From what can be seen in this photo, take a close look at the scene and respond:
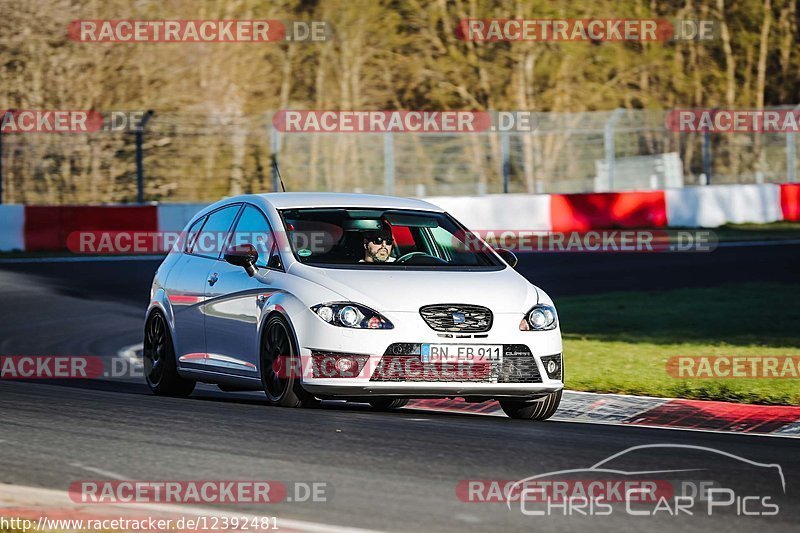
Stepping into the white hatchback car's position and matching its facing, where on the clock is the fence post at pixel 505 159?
The fence post is roughly at 8 o'clock from the white hatchback car.

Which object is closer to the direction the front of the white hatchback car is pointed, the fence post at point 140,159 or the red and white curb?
the red and white curb

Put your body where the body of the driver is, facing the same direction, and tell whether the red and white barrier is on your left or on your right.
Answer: on your left

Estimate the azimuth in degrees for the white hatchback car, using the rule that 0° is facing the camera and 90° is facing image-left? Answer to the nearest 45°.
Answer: approximately 315°

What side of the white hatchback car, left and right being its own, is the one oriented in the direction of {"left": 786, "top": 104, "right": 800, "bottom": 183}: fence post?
left

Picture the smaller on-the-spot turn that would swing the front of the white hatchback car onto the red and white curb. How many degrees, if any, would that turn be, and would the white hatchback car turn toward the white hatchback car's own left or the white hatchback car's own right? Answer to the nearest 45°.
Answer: approximately 45° to the white hatchback car's own left

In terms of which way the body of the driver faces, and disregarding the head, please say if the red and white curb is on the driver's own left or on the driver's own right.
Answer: on the driver's own left

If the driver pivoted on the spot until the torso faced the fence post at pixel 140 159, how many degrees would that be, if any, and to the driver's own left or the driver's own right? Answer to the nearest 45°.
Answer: approximately 135° to the driver's own left

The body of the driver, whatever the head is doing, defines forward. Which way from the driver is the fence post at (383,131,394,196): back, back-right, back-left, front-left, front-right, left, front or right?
back-left

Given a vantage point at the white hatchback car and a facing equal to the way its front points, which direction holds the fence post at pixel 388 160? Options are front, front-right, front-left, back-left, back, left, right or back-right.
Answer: back-left

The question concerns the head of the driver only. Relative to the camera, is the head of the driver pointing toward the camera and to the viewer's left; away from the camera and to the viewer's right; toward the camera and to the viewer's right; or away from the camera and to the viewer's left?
toward the camera and to the viewer's right

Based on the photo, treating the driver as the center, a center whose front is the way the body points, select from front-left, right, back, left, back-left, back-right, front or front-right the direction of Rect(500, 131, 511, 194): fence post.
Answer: back-left

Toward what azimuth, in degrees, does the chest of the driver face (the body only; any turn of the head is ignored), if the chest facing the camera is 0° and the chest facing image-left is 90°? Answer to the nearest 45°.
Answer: approximately 315°

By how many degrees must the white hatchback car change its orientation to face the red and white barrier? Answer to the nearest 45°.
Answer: approximately 135° to its left

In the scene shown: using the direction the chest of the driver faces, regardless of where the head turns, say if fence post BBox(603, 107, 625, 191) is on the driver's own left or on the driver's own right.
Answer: on the driver's own left
